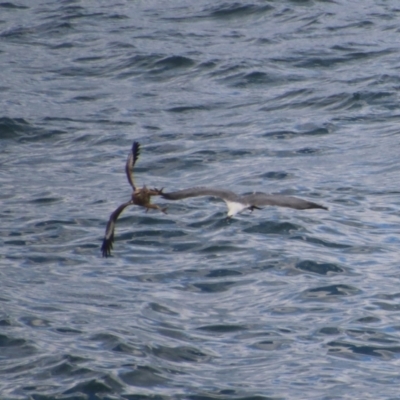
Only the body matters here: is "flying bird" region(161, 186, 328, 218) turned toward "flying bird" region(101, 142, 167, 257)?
no
